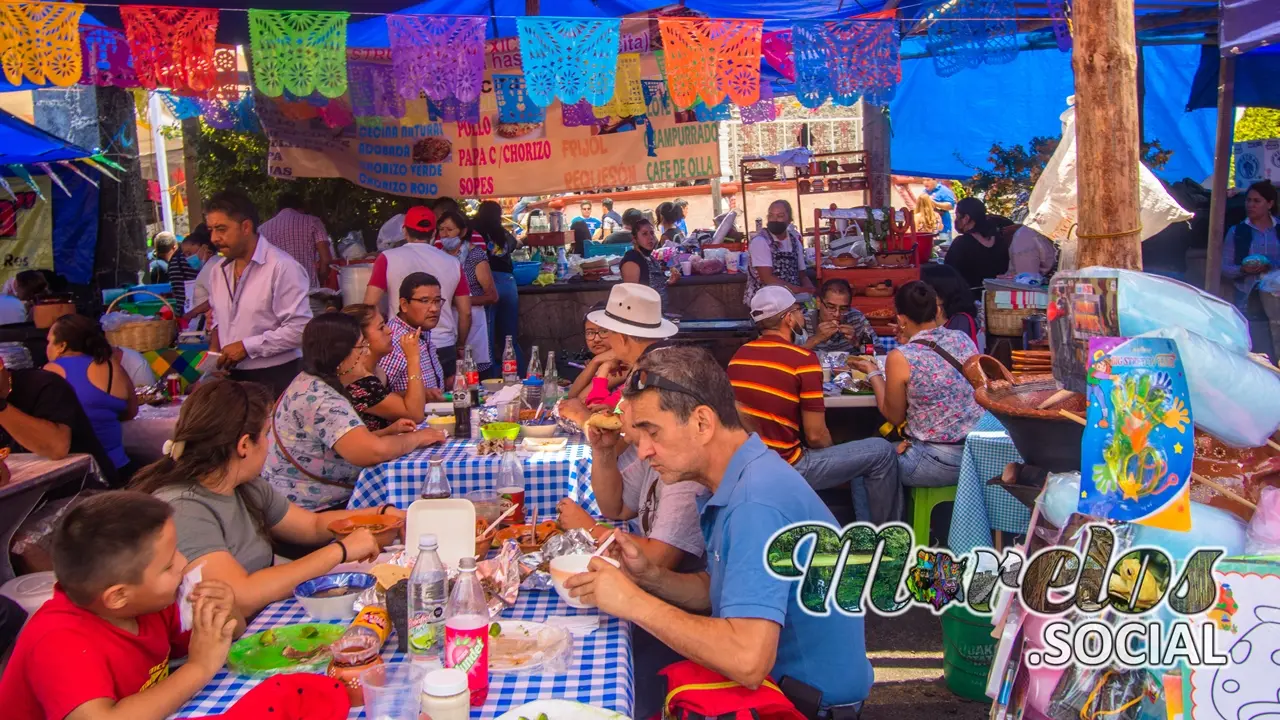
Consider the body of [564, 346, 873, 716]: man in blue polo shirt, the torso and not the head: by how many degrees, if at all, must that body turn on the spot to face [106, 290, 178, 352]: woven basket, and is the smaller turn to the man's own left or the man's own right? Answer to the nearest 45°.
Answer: approximately 45° to the man's own right

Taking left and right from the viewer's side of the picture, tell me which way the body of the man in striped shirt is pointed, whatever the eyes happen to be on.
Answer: facing away from the viewer and to the right of the viewer

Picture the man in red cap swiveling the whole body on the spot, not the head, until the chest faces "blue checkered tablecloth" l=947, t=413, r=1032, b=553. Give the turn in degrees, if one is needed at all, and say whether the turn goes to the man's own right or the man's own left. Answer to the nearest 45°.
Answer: approximately 135° to the man's own right

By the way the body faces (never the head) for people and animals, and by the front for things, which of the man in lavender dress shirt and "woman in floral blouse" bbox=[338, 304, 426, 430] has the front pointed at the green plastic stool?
the woman in floral blouse

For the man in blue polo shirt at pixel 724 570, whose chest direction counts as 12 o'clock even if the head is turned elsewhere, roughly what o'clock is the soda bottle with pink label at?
The soda bottle with pink label is roughly at 11 o'clock from the man in blue polo shirt.

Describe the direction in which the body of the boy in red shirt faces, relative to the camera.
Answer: to the viewer's right

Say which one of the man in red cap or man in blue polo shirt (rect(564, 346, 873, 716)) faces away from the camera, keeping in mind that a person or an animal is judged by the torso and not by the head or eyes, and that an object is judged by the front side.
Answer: the man in red cap

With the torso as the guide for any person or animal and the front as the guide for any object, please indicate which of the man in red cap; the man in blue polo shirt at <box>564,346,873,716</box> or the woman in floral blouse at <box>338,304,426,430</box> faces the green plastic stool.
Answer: the woman in floral blouse

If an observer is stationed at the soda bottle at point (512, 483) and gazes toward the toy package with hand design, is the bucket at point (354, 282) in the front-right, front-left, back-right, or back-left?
back-left

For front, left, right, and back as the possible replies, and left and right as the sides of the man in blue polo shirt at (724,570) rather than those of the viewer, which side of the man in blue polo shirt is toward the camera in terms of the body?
left
